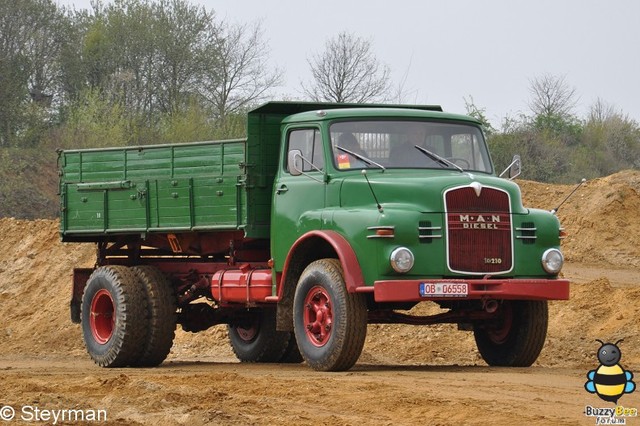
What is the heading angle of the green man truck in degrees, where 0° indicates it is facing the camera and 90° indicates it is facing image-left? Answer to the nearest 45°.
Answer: approximately 315°
